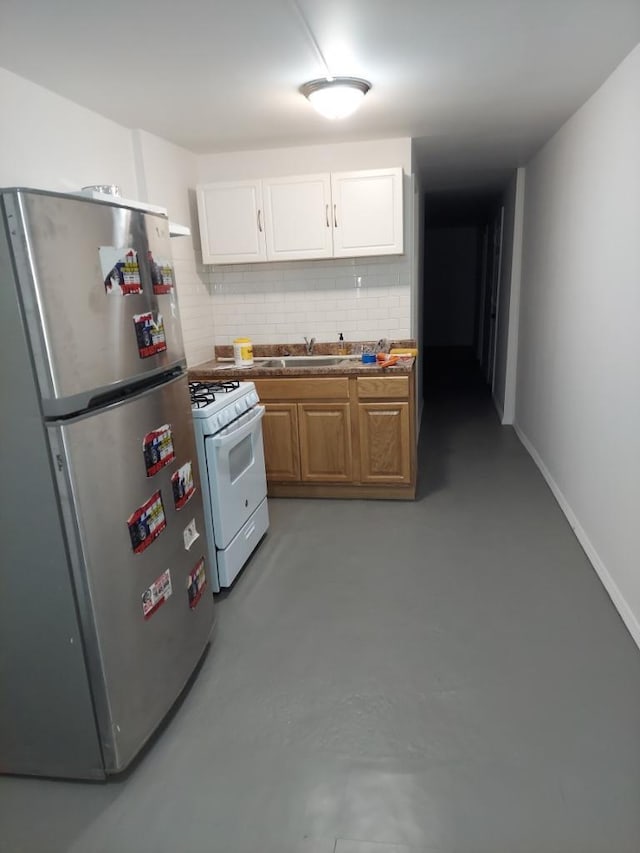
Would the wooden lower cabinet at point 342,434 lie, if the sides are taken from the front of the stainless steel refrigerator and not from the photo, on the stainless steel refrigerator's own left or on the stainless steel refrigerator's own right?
on the stainless steel refrigerator's own left

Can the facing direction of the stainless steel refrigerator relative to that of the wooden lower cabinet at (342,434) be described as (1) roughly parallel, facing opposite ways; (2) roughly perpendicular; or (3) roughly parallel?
roughly perpendicular

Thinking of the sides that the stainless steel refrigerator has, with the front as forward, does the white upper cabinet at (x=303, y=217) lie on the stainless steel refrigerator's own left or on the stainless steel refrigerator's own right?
on the stainless steel refrigerator's own left

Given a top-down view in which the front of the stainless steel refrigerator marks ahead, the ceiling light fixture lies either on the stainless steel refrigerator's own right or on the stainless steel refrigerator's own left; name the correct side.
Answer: on the stainless steel refrigerator's own left

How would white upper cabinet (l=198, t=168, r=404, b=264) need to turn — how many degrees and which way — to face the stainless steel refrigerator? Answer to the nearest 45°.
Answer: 0° — it already faces it

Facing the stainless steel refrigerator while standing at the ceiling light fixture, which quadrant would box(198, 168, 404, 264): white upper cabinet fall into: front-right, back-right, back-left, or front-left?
back-right

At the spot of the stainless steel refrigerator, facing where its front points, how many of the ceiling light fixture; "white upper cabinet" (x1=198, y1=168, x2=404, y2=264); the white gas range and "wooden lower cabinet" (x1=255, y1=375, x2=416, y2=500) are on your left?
4

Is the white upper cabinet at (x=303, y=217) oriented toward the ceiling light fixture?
yes

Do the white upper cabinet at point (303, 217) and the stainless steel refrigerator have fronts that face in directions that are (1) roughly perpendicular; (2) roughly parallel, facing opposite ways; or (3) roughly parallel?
roughly perpendicular
